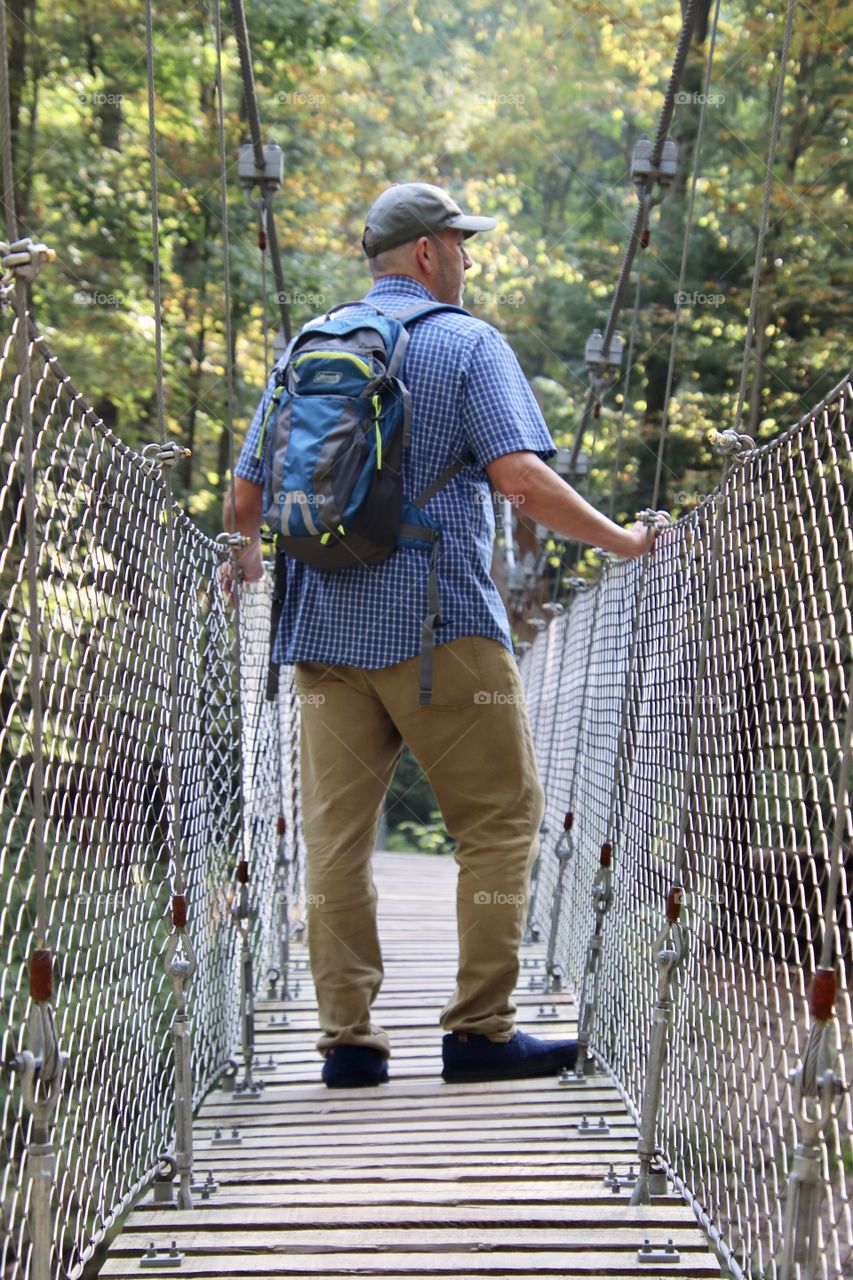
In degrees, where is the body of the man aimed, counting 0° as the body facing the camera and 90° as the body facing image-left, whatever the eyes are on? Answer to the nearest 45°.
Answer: approximately 225°
